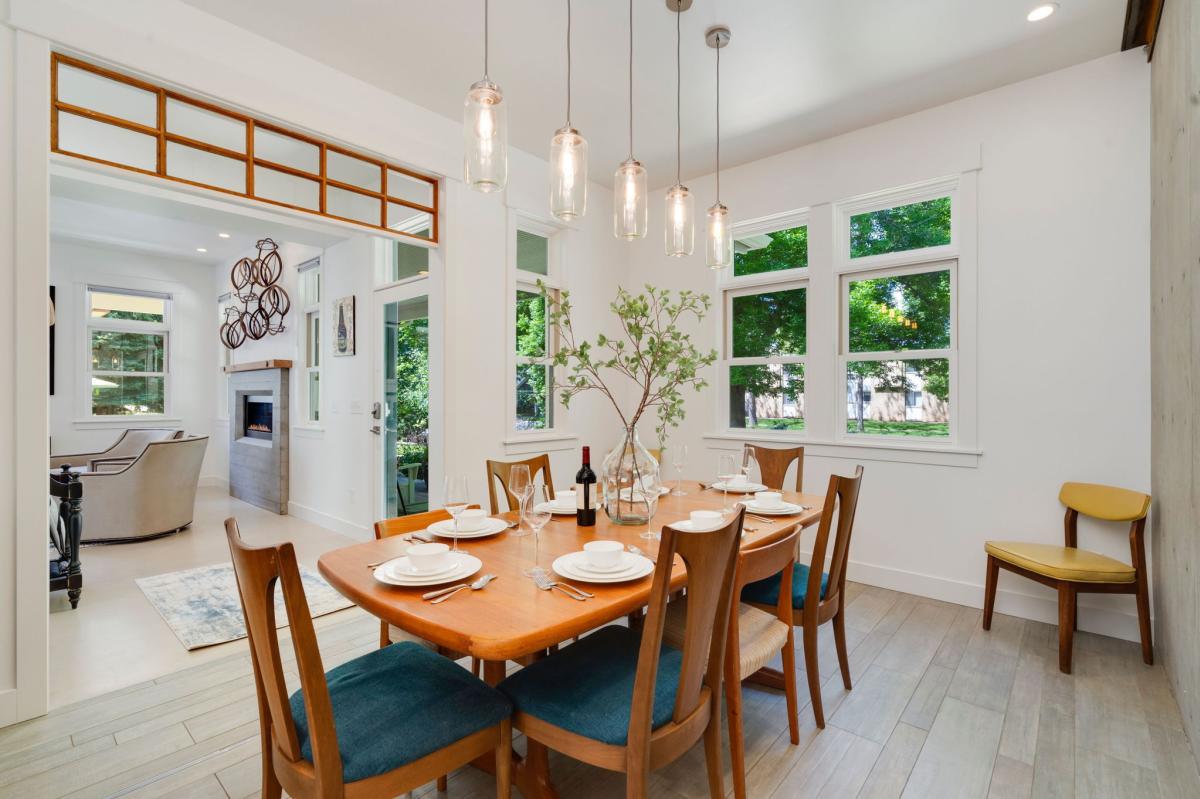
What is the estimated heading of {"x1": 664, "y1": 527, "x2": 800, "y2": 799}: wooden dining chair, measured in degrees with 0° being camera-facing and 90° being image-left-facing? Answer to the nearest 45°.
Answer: approximately 135°

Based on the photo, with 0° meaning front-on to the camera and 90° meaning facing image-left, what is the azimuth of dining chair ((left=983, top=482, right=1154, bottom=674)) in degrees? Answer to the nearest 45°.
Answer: approximately 45°

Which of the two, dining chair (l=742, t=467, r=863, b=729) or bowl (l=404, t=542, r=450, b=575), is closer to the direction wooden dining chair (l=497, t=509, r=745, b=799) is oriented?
the bowl

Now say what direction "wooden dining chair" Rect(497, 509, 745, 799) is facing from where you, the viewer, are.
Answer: facing away from the viewer and to the left of the viewer

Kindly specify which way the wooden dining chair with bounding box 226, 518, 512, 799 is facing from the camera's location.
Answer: facing away from the viewer and to the right of the viewer
